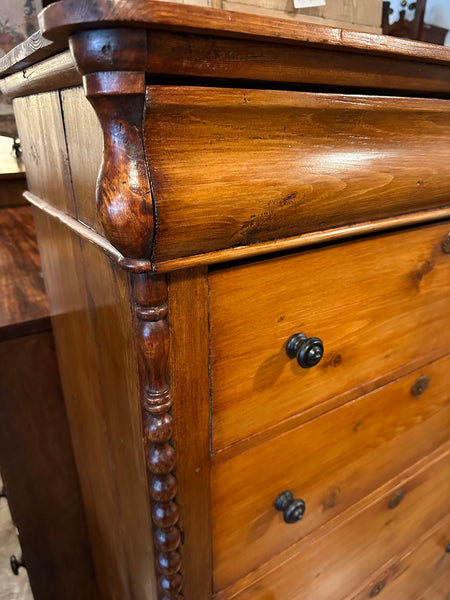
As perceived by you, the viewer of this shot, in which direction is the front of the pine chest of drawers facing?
facing the viewer and to the right of the viewer

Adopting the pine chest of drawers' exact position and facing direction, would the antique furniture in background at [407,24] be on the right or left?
on its left
